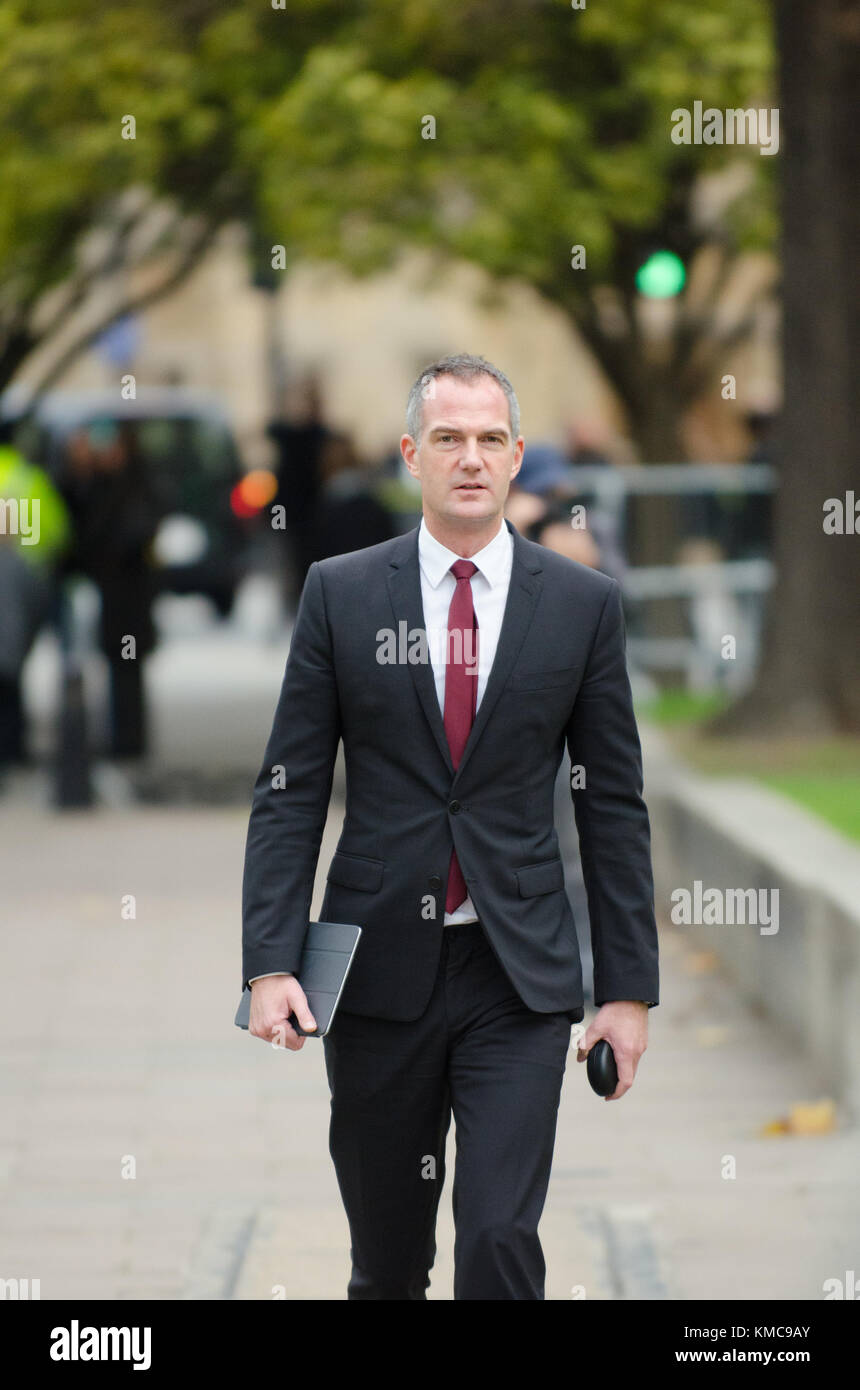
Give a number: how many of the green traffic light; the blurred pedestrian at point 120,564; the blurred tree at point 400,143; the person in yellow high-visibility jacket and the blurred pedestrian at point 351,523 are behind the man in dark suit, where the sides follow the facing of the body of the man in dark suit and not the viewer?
5

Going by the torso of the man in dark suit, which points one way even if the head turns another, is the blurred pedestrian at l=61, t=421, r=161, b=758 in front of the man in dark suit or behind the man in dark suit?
behind

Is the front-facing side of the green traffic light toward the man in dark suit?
yes

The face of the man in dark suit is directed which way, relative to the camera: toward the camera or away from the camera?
toward the camera

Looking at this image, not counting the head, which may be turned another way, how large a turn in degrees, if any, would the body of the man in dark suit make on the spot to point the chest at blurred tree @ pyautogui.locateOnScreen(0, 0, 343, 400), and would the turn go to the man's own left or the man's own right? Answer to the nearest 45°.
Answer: approximately 180°

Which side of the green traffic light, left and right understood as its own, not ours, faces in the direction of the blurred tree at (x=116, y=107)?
right

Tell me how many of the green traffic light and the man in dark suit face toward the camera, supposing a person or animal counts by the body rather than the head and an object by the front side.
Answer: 2

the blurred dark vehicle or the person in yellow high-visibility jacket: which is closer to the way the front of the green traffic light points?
the person in yellow high-visibility jacket

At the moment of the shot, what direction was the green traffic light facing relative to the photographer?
facing the viewer

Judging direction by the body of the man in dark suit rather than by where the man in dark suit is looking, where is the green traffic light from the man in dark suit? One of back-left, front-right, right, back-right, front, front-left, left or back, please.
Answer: back

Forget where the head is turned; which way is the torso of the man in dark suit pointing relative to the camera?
toward the camera

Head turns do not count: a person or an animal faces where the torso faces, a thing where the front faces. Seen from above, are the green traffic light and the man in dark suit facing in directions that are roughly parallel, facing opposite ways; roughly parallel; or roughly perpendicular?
roughly parallel

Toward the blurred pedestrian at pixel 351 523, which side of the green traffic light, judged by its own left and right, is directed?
front

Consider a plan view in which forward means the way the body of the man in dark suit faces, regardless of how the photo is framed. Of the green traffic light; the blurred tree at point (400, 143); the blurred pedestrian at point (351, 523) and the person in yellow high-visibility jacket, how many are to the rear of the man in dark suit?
4

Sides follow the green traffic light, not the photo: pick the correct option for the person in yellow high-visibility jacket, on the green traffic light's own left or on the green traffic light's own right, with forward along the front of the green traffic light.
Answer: on the green traffic light's own right
